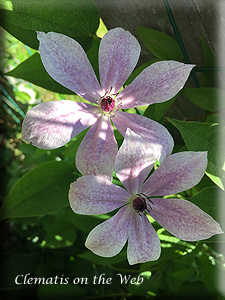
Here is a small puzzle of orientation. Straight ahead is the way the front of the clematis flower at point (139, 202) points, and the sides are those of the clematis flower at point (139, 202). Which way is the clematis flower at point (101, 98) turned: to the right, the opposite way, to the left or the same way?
the same way

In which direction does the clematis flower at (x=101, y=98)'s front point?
toward the camera

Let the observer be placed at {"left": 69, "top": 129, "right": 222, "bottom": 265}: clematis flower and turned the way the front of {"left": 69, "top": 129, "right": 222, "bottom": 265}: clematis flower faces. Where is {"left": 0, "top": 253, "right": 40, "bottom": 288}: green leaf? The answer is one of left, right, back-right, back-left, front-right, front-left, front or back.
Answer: back-right

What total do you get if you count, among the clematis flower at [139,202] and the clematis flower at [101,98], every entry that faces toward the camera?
2
